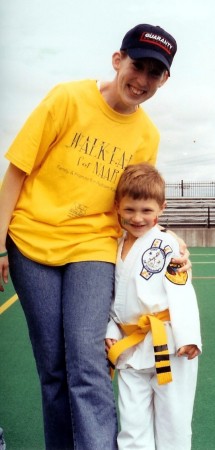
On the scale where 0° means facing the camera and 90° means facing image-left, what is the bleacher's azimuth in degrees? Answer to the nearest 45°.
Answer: approximately 0°

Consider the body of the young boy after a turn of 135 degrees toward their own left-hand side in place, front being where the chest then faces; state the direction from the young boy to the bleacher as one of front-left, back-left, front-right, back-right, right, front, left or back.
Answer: left

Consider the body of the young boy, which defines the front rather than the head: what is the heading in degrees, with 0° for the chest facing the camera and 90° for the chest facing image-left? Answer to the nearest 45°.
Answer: approximately 45°
